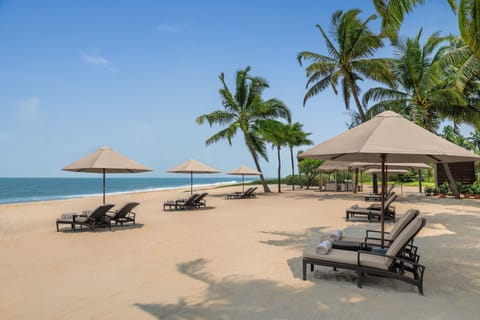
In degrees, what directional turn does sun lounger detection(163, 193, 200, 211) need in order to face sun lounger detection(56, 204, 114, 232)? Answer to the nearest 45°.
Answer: approximately 45° to its left

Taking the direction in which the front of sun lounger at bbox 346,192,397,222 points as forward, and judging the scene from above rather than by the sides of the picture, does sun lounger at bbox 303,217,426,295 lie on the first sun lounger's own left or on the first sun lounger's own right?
on the first sun lounger's own left

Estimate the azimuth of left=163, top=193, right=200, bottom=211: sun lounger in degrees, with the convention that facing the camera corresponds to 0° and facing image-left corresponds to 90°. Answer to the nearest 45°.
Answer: approximately 90°

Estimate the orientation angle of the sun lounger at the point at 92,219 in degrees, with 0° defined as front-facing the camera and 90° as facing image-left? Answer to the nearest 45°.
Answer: approximately 90°

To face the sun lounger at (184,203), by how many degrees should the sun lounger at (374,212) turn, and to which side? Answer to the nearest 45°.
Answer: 0° — it already faces it

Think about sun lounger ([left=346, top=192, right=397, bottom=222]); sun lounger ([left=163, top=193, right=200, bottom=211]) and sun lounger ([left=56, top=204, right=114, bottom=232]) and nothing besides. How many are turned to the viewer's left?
3

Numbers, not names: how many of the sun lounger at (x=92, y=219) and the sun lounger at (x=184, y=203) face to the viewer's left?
2

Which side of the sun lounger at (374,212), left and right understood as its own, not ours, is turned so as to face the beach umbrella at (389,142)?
left

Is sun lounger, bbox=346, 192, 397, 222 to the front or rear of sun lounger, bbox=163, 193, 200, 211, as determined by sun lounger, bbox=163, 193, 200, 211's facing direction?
to the rear

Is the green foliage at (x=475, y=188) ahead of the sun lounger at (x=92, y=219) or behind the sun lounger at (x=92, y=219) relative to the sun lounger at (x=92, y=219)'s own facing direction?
behind

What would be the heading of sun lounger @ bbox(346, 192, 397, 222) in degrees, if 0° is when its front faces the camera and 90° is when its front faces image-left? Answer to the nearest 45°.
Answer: approximately 90°

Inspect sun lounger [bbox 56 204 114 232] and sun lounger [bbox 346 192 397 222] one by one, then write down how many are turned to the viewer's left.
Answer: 2

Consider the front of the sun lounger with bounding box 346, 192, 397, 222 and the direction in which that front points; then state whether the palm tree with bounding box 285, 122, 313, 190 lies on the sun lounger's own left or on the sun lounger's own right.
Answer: on the sun lounger's own right
